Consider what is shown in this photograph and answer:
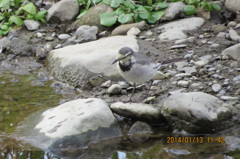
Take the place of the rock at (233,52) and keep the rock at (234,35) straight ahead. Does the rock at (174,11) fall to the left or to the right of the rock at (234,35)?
left

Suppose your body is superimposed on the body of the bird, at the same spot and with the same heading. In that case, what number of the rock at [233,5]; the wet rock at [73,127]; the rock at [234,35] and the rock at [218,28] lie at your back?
3

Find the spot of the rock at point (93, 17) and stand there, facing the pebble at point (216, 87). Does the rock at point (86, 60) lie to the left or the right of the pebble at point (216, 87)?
right

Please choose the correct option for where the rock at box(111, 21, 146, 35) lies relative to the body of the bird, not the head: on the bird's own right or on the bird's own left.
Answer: on the bird's own right

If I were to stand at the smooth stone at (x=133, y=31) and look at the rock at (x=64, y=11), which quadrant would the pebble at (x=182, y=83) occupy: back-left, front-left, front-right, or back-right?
back-left

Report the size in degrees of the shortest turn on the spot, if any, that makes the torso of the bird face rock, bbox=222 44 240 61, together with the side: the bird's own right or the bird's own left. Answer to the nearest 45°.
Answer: approximately 180°

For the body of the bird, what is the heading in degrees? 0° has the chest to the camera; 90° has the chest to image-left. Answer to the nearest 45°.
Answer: approximately 45°

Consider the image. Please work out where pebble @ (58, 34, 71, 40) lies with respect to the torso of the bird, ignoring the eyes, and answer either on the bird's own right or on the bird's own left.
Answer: on the bird's own right

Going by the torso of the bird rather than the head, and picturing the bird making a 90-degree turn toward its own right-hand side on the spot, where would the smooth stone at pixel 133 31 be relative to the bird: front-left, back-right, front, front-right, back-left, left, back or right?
front-right

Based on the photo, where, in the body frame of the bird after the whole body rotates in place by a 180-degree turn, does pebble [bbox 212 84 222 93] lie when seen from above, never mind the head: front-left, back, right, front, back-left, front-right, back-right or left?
front-right

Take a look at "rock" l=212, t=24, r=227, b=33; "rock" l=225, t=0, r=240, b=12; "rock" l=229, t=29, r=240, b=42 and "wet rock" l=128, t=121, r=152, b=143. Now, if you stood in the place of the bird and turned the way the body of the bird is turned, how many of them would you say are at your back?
3

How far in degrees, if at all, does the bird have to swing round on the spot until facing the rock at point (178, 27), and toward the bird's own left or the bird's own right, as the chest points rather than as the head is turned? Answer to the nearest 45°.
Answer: approximately 135° to the bird's own right
